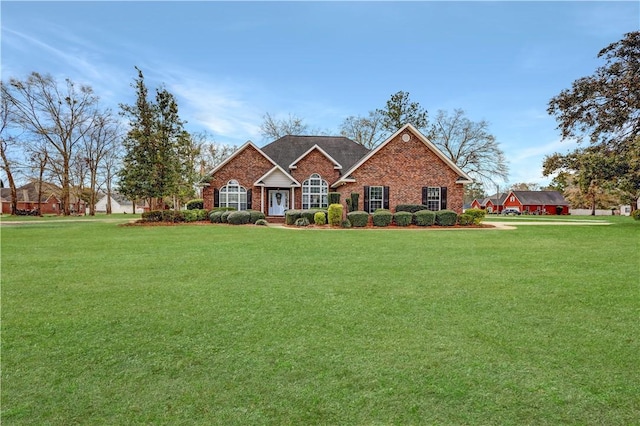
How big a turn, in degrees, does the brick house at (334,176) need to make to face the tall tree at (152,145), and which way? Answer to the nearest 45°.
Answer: approximately 90° to its right

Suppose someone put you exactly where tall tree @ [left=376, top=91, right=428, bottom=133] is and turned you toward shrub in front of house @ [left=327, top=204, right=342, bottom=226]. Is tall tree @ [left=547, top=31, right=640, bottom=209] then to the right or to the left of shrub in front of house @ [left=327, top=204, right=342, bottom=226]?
left

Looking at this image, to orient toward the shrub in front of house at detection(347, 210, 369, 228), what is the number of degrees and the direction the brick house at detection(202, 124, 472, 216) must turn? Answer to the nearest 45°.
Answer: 0° — it already faces it

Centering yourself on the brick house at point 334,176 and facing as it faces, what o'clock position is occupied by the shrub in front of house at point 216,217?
The shrub in front of house is roughly at 2 o'clock from the brick house.

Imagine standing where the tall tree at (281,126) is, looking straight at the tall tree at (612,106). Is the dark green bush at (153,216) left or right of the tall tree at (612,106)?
right

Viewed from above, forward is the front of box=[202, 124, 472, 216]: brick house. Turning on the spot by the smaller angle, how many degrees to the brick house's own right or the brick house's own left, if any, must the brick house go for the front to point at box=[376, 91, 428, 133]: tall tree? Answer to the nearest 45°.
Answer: approximately 135° to the brick house's own left

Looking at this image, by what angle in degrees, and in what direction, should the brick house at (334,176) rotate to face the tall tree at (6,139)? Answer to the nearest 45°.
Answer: approximately 90° to its right

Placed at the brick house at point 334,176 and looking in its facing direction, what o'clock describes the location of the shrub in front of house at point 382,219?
The shrub in front of house is roughly at 11 o'clock from the brick house.

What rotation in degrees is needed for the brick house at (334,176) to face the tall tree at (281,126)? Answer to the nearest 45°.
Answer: approximately 180°

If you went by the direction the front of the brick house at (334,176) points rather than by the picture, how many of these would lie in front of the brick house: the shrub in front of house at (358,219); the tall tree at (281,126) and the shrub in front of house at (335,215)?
2

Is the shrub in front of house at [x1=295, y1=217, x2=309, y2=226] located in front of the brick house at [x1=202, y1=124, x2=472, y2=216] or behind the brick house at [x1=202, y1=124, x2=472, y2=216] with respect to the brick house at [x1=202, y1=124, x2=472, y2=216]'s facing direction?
in front

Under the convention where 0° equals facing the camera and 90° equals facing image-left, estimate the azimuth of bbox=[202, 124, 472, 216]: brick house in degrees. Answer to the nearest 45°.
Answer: approximately 0°

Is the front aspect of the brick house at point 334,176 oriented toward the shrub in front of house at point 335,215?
yes

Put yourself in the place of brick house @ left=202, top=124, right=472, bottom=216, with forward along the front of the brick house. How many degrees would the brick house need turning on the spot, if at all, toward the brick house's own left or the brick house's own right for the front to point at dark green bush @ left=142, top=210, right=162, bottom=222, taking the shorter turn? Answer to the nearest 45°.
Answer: approximately 90° to the brick house's own right

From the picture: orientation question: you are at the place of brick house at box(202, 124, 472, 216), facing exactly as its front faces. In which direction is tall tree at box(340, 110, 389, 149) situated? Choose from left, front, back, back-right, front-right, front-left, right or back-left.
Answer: back

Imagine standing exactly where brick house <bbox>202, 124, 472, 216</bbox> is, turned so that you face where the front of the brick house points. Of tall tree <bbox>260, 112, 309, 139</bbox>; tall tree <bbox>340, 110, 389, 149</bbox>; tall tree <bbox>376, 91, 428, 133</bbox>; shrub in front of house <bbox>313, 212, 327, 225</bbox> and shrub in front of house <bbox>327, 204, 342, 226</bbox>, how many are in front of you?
2

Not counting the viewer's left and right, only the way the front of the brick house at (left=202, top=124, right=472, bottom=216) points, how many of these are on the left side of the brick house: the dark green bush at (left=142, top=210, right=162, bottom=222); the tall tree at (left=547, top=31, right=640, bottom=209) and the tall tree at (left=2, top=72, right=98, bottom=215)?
1
